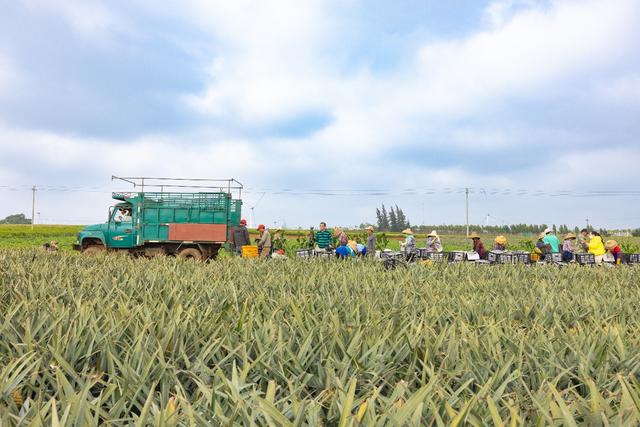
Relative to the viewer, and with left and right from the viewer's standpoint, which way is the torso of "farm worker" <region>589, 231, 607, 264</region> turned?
facing to the left of the viewer

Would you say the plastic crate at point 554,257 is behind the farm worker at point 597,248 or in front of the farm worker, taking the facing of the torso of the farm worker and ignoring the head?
in front

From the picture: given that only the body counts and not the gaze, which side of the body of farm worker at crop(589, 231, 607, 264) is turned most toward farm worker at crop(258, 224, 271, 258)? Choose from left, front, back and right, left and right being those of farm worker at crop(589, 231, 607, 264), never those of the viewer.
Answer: front

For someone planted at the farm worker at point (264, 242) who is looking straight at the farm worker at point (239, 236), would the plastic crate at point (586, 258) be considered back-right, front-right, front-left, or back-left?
back-left

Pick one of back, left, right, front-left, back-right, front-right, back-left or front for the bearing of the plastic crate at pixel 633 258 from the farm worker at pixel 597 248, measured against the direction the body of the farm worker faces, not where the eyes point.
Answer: back-right
